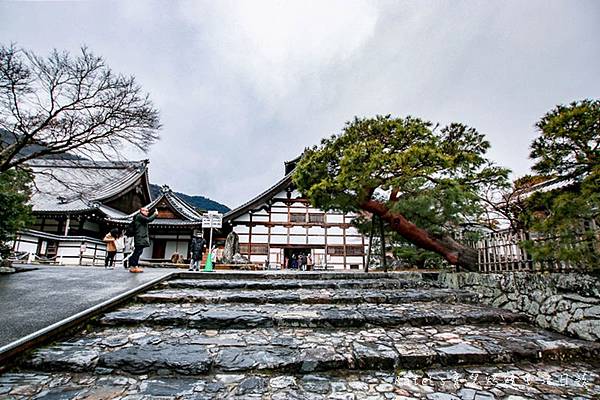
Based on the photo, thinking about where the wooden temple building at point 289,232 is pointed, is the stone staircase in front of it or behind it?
in front

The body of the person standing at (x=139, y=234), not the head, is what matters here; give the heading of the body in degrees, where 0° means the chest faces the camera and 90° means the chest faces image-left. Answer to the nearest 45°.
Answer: approximately 270°

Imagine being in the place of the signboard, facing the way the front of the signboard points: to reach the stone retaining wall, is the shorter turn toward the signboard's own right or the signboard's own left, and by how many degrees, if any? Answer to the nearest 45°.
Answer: approximately 45° to the signboard's own left

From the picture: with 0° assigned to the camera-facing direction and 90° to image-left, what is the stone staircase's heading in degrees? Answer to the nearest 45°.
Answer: approximately 0°

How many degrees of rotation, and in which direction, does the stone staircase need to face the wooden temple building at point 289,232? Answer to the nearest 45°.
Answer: approximately 180°

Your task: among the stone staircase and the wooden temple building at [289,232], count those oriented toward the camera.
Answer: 2

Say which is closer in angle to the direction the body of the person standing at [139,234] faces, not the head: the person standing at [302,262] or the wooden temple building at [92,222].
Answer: the person standing

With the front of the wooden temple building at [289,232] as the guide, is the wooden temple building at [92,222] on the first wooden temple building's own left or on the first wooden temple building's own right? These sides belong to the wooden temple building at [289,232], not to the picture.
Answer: on the first wooden temple building's own right

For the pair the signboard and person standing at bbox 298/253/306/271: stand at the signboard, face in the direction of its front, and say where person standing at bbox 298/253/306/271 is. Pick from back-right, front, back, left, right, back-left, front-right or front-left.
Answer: back-left

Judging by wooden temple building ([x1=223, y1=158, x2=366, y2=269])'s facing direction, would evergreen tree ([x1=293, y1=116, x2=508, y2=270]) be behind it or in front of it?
in front

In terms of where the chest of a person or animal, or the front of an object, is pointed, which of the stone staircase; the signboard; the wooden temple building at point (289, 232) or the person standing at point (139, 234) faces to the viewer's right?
the person standing
